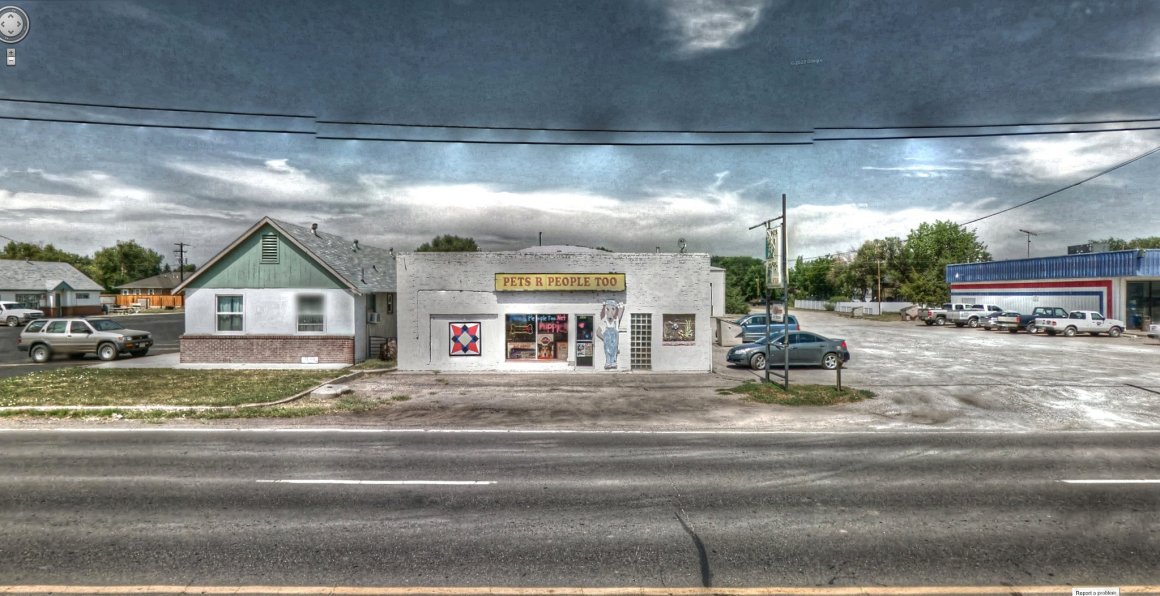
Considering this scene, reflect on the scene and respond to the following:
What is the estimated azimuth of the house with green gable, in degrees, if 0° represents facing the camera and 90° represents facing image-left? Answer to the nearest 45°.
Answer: approximately 0°

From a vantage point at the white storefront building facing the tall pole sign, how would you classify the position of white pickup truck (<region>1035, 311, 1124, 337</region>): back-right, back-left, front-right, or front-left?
front-left

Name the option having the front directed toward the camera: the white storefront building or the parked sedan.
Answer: the white storefront building

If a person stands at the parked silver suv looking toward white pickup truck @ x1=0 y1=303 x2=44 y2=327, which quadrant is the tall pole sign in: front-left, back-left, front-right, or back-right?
back-right

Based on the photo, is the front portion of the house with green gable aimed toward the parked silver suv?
no

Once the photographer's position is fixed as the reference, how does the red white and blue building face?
facing the viewer and to the right of the viewer

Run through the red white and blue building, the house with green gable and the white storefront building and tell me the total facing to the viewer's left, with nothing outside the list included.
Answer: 0

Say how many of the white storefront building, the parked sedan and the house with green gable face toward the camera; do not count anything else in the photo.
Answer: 2

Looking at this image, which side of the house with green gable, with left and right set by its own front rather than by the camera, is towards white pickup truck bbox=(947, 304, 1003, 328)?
left

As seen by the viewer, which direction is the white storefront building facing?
toward the camera

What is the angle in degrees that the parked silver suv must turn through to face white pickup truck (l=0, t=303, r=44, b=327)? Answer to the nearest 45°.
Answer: approximately 135° to its left

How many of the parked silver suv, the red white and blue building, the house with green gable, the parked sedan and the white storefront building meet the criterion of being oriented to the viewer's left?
1

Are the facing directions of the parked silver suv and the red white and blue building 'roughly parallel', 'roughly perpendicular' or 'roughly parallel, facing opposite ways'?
roughly perpendicular

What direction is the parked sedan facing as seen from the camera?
to the viewer's left

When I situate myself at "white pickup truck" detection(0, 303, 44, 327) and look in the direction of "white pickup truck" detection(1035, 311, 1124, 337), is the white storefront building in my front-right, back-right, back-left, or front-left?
front-right

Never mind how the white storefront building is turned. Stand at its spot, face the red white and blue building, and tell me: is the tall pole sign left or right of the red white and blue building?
right

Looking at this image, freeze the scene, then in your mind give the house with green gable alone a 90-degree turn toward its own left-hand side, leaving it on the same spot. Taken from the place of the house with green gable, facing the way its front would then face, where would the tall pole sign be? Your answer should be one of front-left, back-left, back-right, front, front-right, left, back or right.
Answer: front-right

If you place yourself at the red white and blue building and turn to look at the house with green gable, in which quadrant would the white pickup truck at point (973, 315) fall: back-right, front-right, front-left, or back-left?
front-right

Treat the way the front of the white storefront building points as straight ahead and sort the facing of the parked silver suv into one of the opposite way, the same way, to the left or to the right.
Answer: to the left
